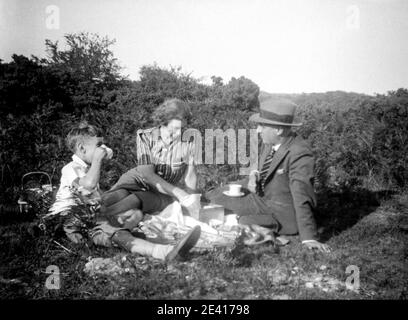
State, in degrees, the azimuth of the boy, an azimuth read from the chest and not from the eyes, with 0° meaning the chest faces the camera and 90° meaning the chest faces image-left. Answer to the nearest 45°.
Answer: approximately 270°

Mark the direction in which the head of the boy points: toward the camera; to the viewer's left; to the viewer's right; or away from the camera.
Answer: to the viewer's right

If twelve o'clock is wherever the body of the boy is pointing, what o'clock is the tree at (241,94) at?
The tree is roughly at 10 o'clock from the boy.

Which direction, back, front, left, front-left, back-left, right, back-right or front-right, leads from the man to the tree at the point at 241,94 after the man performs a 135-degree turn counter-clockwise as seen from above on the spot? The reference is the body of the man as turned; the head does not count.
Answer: left

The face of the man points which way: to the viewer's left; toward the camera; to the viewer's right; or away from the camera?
to the viewer's left

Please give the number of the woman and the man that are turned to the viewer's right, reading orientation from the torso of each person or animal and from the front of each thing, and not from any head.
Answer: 0

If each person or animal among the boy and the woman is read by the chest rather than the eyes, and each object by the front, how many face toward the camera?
1

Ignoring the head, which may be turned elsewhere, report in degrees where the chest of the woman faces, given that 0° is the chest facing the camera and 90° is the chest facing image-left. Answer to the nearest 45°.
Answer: approximately 0°

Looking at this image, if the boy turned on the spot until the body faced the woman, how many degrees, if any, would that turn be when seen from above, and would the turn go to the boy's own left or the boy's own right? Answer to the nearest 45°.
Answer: approximately 45° to the boy's own left

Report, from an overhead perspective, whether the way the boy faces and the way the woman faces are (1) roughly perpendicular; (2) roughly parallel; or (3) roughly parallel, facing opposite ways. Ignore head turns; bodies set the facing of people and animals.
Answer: roughly perpendicular

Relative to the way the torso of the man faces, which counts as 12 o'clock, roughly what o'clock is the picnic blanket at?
The picnic blanket is roughly at 1 o'clock from the man.
